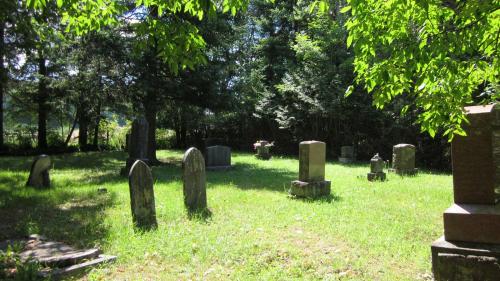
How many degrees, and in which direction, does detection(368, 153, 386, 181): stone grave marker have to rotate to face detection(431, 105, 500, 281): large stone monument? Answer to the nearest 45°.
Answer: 0° — it already faces it

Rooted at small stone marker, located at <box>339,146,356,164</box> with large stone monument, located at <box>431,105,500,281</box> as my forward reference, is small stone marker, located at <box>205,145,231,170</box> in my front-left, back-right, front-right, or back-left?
front-right

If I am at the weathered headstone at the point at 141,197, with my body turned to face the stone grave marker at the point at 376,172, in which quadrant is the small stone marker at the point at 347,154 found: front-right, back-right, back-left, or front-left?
front-left

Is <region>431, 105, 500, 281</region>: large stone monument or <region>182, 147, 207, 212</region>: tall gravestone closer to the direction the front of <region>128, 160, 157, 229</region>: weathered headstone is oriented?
the large stone monument

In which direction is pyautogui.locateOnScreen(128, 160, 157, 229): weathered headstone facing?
toward the camera

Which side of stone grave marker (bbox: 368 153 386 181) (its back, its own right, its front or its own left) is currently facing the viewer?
front

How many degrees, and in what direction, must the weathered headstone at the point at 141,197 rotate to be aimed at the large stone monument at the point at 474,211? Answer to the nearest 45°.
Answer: approximately 45° to its left

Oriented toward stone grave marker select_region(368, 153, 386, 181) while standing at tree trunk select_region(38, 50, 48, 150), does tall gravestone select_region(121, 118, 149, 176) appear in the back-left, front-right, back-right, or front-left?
front-right

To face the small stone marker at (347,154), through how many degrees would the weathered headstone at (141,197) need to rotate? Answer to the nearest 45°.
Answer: approximately 135° to its left

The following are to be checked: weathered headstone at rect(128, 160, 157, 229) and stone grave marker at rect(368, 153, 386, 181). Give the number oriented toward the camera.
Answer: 2

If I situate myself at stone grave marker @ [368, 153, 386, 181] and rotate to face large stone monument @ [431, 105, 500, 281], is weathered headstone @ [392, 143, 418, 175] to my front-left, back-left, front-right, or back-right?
back-left

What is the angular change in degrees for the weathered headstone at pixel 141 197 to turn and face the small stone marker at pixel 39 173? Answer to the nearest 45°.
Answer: approximately 135° to its right

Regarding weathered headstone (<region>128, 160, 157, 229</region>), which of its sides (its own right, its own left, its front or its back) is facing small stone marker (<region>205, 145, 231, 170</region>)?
back

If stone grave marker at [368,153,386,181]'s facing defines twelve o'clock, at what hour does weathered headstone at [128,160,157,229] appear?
The weathered headstone is roughly at 1 o'clock from the stone grave marker.

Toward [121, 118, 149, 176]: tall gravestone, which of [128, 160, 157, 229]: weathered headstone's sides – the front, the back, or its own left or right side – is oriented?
back
